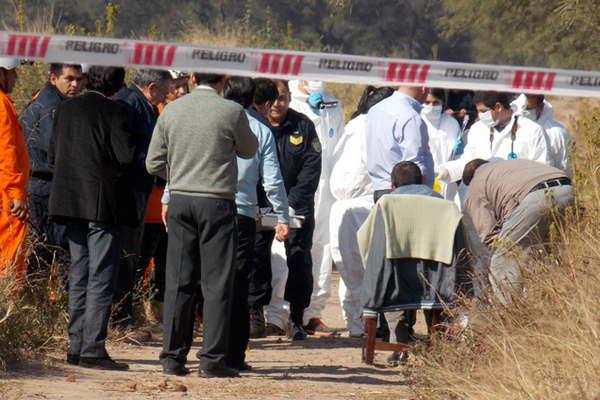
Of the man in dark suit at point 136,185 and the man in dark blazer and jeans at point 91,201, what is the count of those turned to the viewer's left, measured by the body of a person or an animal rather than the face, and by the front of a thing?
0

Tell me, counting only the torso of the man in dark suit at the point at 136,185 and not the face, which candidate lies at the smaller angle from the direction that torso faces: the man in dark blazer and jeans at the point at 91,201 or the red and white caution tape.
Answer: the red and white caution tape

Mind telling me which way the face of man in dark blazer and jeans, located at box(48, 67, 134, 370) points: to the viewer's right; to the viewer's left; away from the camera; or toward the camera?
away from the camera

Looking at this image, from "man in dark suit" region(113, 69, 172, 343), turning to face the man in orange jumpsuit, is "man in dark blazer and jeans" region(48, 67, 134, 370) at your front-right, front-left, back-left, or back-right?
front-left

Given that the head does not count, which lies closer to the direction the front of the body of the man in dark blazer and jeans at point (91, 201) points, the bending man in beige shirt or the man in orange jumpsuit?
the bending man in beige shirt

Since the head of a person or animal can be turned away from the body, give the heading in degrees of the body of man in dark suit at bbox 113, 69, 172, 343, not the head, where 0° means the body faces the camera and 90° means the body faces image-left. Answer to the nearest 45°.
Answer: approximately 270°

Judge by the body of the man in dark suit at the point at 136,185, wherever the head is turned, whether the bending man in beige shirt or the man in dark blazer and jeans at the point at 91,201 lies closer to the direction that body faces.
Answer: the bending man in beige shirt

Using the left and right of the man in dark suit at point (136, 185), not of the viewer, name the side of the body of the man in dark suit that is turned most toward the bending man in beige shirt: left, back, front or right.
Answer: front

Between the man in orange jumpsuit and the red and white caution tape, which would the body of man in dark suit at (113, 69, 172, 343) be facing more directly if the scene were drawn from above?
the red and white caution tape

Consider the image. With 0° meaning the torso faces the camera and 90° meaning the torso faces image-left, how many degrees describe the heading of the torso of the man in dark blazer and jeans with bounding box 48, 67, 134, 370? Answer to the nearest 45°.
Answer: approximately 225°
